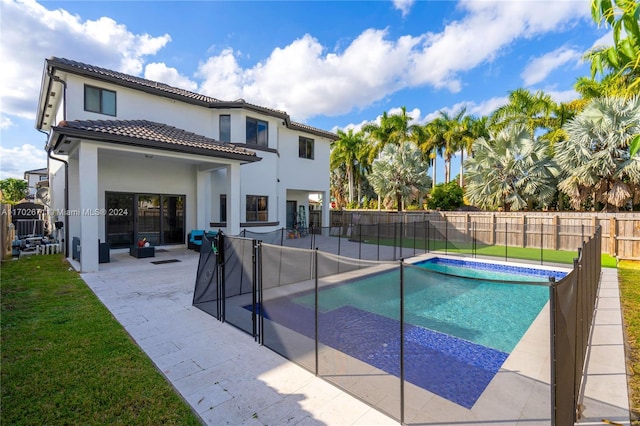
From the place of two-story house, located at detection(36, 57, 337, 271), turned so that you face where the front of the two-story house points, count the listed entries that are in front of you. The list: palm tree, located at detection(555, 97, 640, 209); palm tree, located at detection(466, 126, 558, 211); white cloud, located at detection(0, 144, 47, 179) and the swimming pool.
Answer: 1
